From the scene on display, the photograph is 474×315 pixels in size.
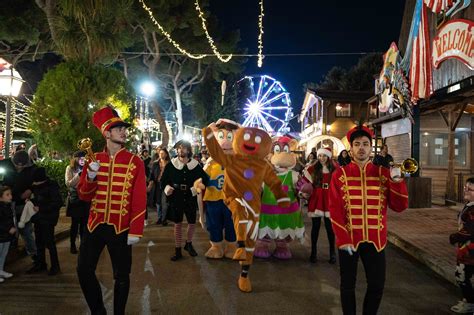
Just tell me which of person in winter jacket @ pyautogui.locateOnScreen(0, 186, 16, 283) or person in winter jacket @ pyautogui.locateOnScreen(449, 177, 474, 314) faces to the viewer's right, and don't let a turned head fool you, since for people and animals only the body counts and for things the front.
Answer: person in winter jacket @ pyautogui.locateOnScreen(0, 186, 16, 283)

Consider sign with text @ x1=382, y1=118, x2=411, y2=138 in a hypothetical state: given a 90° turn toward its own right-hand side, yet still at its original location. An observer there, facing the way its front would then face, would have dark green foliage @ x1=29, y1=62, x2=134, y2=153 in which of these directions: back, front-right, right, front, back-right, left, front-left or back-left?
left

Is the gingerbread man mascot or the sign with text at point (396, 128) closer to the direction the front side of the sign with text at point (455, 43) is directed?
the gingerbread man mascot

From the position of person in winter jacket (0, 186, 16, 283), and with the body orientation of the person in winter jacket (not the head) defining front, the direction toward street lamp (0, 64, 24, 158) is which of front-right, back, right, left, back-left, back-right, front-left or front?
left

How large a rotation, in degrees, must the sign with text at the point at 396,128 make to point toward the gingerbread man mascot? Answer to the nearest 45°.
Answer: approximately 45° to its left

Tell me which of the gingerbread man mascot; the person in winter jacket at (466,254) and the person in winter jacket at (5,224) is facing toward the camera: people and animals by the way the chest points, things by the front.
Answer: the gingerbread man mascot

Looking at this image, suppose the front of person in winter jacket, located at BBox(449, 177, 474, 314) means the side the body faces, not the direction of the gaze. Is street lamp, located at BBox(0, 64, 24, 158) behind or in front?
in front

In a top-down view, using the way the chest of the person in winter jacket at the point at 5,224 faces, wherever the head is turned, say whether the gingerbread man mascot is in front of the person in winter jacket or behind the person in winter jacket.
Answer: in front

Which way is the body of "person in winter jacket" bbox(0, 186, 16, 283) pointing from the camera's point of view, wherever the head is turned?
to the viewer's right

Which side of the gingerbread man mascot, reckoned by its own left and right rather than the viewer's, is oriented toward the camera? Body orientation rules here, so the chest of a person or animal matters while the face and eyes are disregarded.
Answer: front

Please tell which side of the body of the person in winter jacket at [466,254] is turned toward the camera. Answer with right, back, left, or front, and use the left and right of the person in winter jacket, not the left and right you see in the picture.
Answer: left
